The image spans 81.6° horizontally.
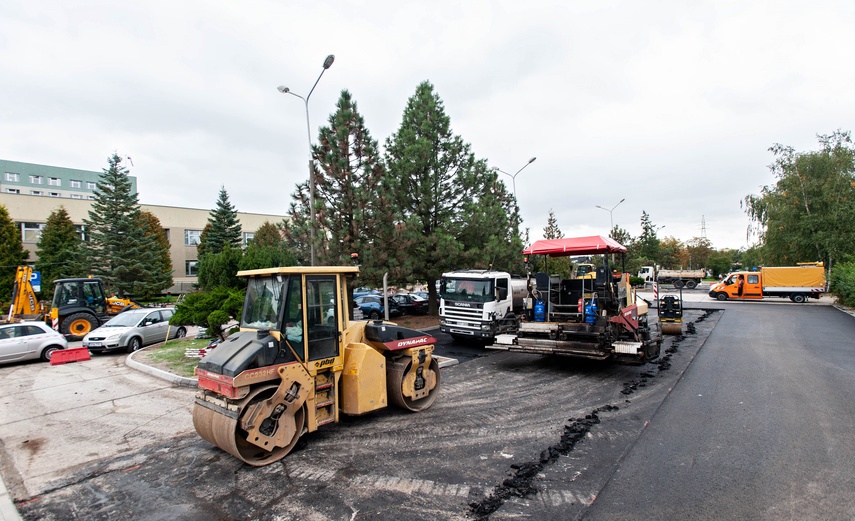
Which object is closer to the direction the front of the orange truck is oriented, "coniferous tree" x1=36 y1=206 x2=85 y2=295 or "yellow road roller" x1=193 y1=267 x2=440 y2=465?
the coniferous tree

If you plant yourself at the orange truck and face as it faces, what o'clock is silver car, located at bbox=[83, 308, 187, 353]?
The silver car is roughly at 10 o'clock from the orange truck.

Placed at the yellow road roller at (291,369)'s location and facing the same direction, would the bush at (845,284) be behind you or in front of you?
behind

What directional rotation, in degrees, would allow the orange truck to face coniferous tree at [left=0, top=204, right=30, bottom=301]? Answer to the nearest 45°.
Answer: approximately 45° to its left

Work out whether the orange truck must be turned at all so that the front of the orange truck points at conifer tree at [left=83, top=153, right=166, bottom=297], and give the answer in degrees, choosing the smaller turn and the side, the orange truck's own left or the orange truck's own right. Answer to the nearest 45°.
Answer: approximately 45° to the orange truck's own left

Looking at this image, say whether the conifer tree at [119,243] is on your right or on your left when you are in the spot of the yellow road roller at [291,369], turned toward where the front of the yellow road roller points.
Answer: on your right

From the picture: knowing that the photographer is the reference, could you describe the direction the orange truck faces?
facing to the left of the viewer

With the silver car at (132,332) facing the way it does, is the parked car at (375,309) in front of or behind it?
behind
